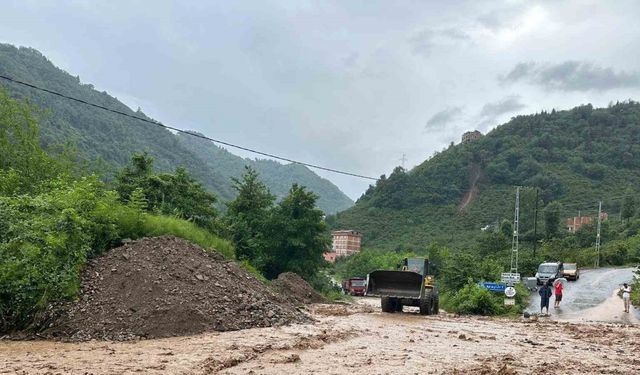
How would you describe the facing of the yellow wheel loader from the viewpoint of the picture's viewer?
facing the viewer and to the left of the viewer

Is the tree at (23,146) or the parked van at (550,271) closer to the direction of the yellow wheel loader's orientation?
the tree

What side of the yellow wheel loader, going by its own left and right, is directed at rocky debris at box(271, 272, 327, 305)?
right

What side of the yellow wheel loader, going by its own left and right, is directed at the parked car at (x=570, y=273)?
back

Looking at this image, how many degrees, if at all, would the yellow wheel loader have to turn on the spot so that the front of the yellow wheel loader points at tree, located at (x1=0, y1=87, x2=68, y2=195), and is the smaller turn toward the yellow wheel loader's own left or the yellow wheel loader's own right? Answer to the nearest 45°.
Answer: approximately 45° to the yellow wheel loader's own right

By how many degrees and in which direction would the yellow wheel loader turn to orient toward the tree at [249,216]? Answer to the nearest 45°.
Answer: approximately 90° to its right

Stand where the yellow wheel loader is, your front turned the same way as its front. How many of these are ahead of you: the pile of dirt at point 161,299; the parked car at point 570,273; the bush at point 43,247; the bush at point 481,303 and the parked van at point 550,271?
2

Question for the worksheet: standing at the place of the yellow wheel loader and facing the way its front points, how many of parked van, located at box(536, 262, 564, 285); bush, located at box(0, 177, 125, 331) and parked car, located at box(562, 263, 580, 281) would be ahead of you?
1

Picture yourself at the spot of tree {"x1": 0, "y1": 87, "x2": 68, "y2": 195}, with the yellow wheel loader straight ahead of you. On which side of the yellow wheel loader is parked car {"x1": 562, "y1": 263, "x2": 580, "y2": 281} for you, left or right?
left

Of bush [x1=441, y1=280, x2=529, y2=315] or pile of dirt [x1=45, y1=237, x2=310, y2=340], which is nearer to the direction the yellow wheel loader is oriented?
the pile of dirt

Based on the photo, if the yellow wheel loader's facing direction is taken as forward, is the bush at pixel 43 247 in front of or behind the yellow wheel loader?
in front
